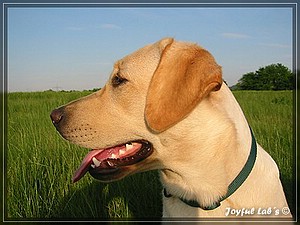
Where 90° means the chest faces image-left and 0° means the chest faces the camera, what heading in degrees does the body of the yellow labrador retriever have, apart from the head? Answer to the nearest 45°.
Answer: approximately 90°

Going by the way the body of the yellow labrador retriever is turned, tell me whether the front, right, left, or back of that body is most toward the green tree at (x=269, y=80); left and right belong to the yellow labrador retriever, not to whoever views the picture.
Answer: right
